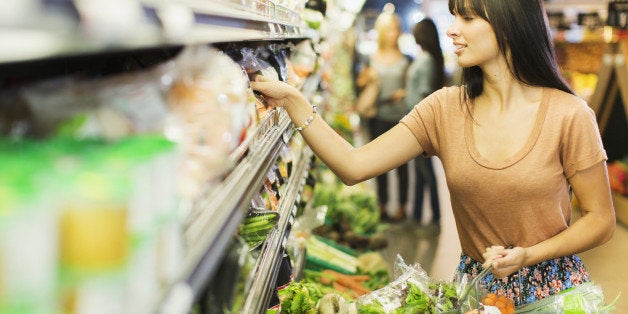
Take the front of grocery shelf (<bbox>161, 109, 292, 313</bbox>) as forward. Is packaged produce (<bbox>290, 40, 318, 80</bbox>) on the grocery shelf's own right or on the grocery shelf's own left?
on the grocery shelf's own left

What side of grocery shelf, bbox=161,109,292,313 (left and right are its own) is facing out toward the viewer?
right

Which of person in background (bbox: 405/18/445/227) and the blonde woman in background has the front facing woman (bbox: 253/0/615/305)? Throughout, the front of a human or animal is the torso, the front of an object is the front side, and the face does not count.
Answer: the blonde woman in background

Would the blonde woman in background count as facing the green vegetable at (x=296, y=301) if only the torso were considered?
yes
